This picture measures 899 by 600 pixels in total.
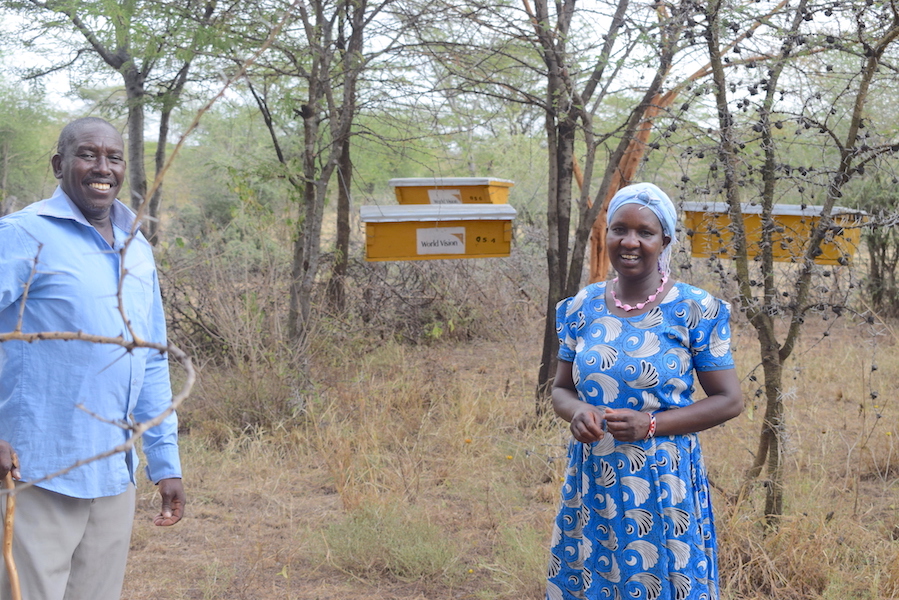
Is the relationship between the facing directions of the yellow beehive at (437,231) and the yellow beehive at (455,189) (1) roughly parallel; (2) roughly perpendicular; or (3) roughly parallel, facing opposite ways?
roughly parallel

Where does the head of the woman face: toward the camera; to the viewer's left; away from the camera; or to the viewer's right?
toward the camera

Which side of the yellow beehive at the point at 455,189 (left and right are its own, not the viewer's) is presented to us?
front

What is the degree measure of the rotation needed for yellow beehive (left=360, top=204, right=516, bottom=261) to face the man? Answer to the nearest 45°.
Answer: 0° — it already faces them

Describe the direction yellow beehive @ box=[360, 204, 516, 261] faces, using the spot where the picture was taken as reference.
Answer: facing the viewer

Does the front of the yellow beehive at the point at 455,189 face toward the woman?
yes

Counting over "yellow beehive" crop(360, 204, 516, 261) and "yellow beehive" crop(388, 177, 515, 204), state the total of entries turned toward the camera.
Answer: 2

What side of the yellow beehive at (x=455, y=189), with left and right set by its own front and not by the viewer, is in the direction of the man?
front
